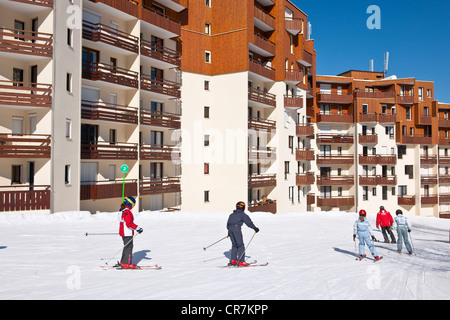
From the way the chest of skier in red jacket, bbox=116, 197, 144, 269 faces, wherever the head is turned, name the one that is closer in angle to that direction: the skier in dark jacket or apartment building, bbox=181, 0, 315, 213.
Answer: the skier in dark jacket

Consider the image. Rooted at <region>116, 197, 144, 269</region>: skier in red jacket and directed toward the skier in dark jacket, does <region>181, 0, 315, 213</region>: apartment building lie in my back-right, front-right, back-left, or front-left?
front-left

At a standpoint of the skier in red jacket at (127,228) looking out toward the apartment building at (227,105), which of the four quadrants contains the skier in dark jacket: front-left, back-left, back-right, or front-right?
front-right

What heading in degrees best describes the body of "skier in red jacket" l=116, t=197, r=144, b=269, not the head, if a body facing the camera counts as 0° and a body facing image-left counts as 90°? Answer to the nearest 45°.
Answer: approximately 270°

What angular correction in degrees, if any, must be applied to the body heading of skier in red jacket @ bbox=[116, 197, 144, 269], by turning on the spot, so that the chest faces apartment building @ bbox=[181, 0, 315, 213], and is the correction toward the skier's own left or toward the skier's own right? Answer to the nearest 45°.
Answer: approximately 90° to the skier's own left

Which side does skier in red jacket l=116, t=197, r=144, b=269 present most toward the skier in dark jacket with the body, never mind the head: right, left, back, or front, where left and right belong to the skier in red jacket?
front
